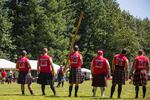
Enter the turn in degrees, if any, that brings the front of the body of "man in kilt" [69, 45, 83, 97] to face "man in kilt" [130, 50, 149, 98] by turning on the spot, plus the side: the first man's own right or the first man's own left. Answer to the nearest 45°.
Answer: approximately 90° to the first man's own right

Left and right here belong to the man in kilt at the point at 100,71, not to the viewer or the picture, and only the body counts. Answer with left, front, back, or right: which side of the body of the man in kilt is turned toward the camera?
back

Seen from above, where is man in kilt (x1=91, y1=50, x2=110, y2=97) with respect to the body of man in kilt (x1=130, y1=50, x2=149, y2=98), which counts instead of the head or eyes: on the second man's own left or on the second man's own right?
on the second man's own left

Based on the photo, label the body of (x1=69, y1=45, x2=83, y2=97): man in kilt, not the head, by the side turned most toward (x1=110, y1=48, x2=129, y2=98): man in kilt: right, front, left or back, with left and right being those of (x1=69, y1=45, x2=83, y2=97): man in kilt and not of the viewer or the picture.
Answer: right

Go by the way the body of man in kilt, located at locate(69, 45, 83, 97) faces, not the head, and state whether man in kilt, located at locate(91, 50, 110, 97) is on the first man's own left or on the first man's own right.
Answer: on the first man's own right

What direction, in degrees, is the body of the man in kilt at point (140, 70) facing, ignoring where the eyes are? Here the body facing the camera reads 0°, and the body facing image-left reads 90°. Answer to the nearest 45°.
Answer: approximately 180°

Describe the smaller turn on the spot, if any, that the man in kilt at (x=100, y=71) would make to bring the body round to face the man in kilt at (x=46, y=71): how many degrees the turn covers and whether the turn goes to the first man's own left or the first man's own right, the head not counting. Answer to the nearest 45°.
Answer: approximately 90° to the first man's own left

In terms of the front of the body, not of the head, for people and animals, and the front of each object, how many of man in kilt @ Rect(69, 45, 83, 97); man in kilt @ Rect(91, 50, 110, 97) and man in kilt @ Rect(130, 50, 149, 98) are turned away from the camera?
3

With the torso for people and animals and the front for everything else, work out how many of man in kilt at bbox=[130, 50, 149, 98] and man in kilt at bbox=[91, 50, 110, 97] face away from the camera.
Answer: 2

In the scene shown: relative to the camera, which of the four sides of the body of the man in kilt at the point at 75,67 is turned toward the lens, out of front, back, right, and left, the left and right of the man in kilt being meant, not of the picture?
back

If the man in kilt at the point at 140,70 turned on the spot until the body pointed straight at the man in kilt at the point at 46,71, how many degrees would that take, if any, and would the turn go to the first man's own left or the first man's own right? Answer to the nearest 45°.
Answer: approximately 90° to the first man's own left

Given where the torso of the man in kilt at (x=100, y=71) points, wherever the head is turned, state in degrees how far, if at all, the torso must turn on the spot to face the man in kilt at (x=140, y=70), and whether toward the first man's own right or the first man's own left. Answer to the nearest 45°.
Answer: approximately 90° to the first man's own right
